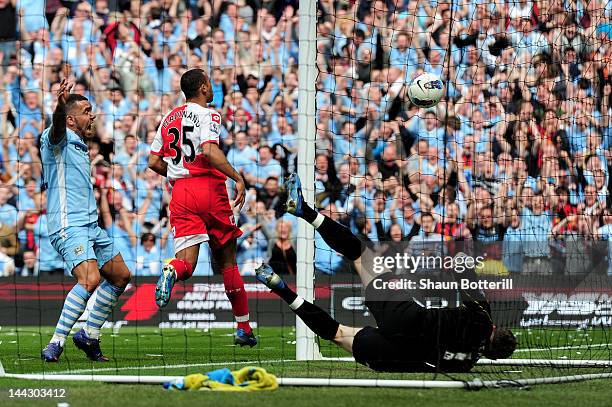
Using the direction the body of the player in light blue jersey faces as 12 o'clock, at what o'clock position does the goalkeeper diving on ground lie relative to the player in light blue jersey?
The goalkeeper diving on ground is roughly at 12 o'clock from the player in light blue jersey.

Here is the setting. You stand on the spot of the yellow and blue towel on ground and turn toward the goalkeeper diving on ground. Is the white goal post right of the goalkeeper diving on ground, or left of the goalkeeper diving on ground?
left

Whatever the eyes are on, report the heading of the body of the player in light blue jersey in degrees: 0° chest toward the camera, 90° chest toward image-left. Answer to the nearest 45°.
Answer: approximately 315°

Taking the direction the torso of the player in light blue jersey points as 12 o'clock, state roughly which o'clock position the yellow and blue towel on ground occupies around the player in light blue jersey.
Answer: The yellow and blue towel on ground is roughly at 1 o'clock from the player in light blue jersey.

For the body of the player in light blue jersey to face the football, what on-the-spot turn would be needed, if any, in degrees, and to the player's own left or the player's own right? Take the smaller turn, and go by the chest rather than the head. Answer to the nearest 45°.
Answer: approximately 45° to the player's own left

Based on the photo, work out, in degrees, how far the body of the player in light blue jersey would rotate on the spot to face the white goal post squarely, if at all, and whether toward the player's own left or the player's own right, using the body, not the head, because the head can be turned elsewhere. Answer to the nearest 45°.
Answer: approximately 45° to the player's own left
